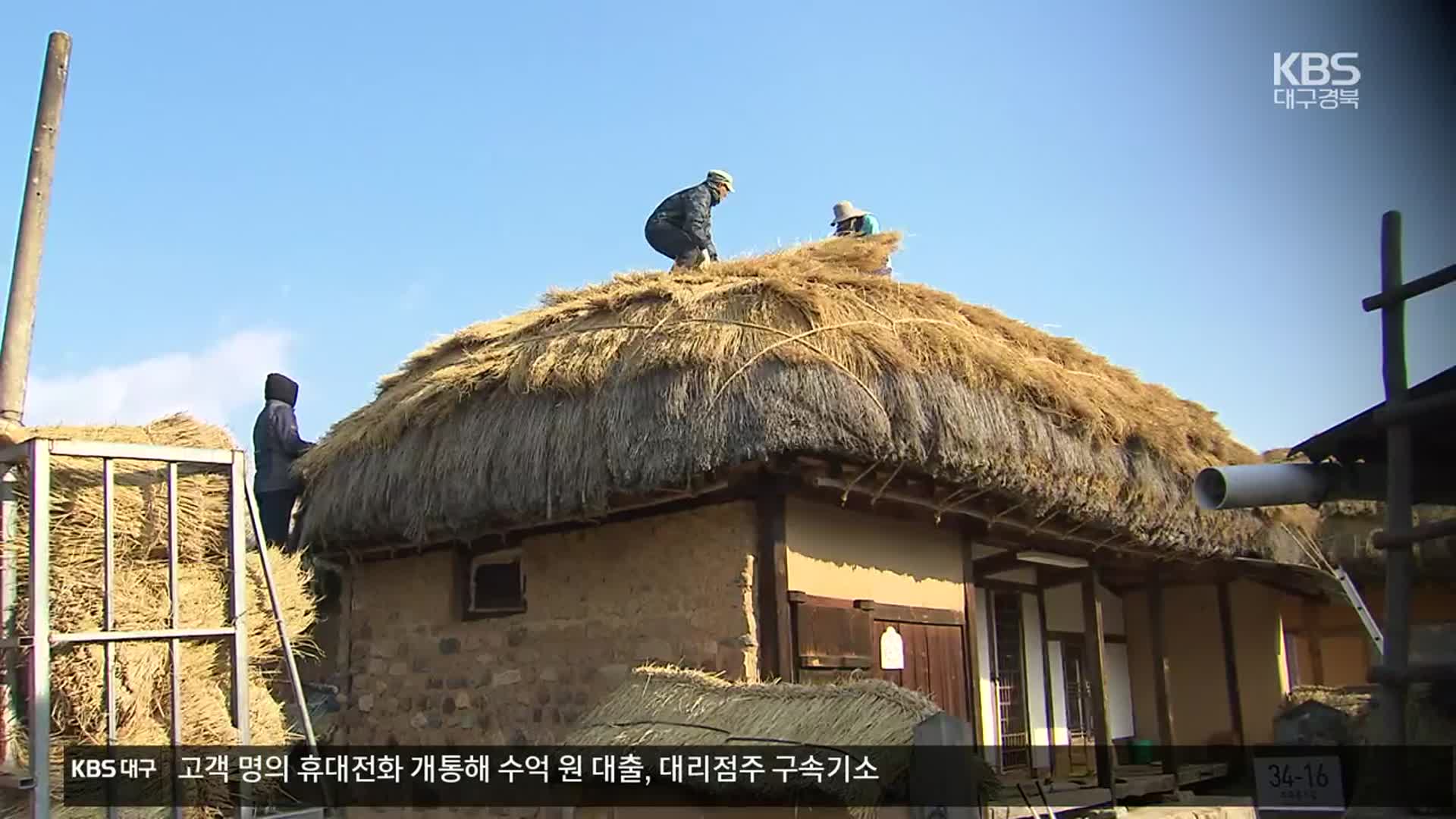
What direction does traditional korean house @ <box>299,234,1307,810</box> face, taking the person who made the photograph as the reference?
facing the viewer and to the right of the viewer

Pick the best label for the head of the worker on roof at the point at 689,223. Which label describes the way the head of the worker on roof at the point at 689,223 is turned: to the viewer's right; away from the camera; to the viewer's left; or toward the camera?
to the viewer's right

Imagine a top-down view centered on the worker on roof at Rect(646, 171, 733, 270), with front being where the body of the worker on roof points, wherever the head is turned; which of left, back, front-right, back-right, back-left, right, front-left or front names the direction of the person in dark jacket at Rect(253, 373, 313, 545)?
back

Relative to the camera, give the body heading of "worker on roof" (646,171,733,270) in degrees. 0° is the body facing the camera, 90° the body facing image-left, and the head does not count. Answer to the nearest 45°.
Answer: approximately 270°

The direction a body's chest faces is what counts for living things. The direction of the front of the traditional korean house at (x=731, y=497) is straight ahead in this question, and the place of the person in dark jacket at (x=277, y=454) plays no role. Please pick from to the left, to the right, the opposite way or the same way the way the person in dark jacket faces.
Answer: to the left

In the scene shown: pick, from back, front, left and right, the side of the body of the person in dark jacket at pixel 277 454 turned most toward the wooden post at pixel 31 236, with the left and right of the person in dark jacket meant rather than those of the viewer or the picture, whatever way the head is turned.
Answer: back

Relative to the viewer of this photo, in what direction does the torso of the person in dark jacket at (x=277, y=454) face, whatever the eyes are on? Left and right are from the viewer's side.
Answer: facing away from the viewer and to the right of the viewer

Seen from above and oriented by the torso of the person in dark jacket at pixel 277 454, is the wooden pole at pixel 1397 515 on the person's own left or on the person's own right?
on the person's own right

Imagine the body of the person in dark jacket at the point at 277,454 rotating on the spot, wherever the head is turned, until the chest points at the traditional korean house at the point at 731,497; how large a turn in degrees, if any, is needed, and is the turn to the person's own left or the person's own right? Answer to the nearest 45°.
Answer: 0° — they already face it
